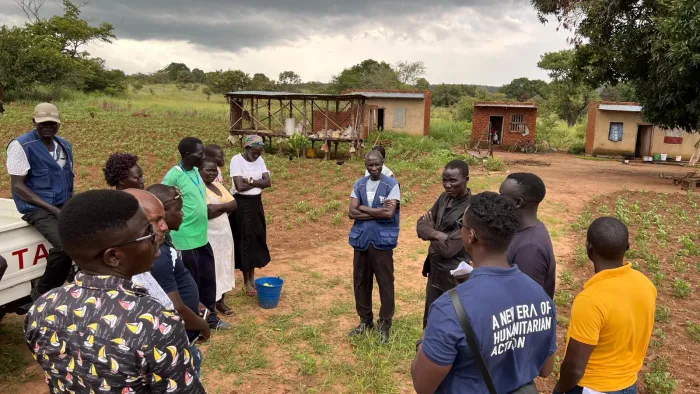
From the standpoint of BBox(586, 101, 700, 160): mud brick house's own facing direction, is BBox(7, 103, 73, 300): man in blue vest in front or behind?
in front

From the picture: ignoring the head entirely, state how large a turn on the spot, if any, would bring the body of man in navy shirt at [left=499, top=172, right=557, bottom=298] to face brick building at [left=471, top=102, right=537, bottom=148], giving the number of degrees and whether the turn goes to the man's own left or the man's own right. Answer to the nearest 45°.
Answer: approximately 90° to the man's own right

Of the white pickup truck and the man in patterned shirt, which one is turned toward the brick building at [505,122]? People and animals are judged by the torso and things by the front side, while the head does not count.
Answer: the man in patterned shirt

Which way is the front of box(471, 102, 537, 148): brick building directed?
toward the camera

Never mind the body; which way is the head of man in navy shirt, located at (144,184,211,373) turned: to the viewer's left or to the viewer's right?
to the viewer's right

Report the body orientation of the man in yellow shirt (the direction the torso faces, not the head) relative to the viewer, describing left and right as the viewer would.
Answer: facing away from the viewer and to the left of the viewer

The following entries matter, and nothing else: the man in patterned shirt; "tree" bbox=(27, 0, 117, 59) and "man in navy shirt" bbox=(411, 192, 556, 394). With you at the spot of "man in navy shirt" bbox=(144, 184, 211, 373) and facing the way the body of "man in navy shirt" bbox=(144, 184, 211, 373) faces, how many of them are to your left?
1

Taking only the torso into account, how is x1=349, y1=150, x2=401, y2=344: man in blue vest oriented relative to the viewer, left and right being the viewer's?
facing the viewer

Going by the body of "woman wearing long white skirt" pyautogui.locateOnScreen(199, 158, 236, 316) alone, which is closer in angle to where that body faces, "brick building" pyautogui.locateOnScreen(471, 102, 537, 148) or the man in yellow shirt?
the man in yellow shirt

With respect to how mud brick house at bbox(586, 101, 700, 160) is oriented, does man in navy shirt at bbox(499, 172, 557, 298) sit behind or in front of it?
in front

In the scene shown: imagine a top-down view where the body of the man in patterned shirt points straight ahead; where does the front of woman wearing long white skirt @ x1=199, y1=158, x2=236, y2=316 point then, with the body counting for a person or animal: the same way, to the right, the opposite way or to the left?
to the right

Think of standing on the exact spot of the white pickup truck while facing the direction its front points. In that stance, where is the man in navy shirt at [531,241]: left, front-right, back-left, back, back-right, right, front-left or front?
back

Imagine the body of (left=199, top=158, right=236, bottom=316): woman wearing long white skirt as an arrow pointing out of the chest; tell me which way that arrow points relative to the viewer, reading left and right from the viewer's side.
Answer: facing the viewer and to the right of the viewer

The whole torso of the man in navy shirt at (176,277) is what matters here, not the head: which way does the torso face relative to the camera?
to the viewer's right

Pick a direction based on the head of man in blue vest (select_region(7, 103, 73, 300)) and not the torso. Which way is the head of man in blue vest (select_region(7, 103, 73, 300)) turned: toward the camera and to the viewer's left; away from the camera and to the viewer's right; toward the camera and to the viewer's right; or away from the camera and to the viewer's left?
toward the camera and to the viewer's right

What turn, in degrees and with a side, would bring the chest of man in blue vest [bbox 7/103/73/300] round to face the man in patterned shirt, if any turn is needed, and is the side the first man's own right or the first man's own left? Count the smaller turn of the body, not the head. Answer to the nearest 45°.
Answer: approximately 45° to the first man's own right

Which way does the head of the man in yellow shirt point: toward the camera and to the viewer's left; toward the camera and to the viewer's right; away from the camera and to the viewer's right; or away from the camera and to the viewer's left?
away from the camera and to the viewer's left

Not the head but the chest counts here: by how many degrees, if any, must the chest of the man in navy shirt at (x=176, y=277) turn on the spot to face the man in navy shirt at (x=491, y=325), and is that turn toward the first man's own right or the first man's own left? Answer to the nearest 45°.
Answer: approximately 45° to the first man's own right

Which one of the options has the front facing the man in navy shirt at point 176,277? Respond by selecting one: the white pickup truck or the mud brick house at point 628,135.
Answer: the mud brick house
